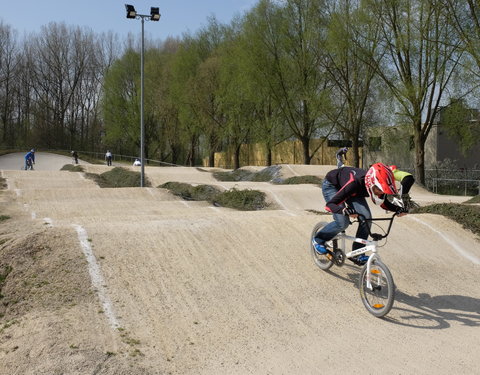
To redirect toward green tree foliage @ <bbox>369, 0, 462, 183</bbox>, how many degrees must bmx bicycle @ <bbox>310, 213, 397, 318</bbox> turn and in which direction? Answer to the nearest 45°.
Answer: approximately 135° to its left

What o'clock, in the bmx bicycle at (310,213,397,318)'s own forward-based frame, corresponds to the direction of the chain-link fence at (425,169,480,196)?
The chain-link fence is roughly at 8 o'clock from the bmx bicycle.

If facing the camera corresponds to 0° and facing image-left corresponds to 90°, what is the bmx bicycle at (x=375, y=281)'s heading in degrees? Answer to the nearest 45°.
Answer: approximately 315°
